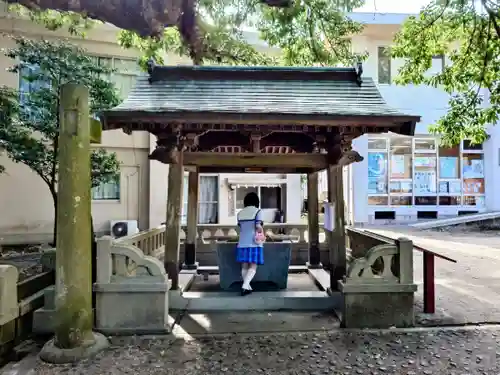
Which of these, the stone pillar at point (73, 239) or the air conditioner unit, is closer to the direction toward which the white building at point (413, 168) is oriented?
the stone pillar

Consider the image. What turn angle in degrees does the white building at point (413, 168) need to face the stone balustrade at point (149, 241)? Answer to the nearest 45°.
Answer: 0° — it already faces it

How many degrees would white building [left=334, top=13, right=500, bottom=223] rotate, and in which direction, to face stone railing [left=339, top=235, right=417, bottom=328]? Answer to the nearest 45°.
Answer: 0° — it already faces it

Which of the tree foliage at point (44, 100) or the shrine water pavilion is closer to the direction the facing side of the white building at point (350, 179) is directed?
the shrine water pavilion

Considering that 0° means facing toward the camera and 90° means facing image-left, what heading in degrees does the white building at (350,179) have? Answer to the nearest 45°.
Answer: approximately 0°

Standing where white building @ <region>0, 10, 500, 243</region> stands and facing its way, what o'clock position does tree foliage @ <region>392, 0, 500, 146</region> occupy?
The tree foliage is roughly at 12 o'clock from the white building.
